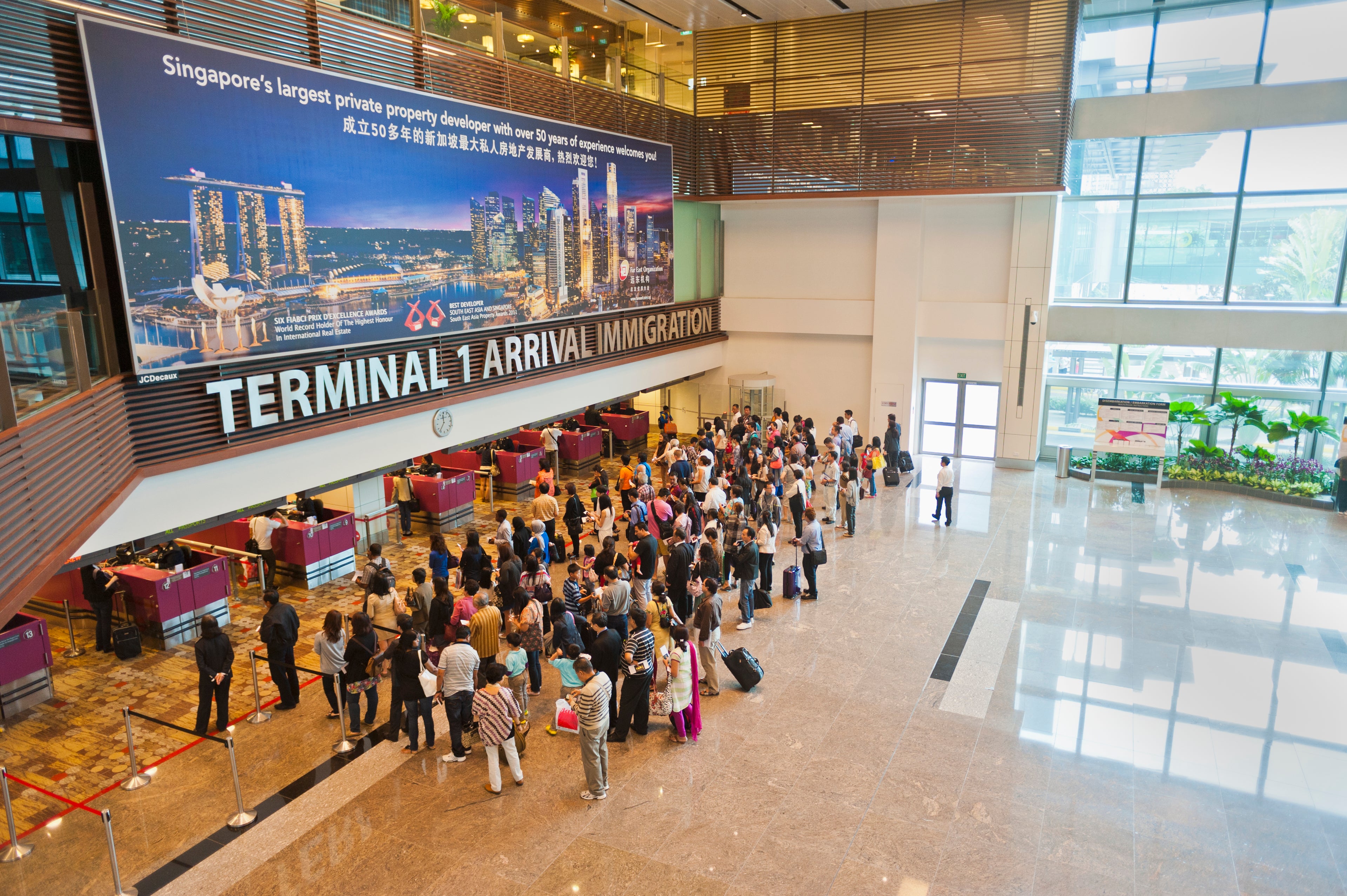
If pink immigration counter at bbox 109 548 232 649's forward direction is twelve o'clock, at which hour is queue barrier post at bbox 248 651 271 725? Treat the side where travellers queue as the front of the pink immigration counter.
The queue barrier post is roughly at 1 o'clock from the pink immigration counter.

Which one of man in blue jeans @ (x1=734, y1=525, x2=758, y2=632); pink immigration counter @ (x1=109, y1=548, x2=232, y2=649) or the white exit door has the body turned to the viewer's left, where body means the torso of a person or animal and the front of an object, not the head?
the man in blue jeans

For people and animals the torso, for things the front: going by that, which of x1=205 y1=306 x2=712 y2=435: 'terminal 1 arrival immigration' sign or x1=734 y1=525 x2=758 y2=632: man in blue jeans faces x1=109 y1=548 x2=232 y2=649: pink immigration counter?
the man in blue jeans

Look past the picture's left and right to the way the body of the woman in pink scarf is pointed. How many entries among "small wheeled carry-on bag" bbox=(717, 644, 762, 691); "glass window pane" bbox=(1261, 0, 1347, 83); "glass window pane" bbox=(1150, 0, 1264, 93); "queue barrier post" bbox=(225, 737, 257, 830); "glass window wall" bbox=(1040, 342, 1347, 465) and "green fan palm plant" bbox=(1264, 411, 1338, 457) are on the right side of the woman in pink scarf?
5

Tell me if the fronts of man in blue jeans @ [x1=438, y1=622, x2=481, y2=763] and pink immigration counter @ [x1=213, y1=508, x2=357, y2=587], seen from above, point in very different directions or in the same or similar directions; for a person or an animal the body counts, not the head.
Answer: very different directions

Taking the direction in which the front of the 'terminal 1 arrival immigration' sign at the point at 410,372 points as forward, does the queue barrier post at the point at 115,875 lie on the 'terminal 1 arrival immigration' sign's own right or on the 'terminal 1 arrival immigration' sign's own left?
on the 'terminal 1 arrival immigration' sign's own right

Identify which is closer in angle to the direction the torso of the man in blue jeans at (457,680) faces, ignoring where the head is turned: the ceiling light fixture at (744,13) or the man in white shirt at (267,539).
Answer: the man in white shirt

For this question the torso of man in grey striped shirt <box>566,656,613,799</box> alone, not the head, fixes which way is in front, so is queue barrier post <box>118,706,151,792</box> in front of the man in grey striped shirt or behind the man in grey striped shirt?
in front

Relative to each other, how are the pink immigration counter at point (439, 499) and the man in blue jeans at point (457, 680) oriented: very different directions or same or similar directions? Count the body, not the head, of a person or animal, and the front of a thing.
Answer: very different directions

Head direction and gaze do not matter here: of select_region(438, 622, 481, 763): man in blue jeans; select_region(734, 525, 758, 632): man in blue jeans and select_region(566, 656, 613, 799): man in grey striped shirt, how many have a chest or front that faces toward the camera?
0

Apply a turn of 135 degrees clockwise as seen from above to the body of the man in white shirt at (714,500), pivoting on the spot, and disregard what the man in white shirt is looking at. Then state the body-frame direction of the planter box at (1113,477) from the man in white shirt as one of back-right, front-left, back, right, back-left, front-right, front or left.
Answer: front-left

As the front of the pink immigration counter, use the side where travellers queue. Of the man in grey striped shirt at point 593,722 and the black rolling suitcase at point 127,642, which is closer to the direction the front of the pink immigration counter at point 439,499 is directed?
the man in grey striped shirt

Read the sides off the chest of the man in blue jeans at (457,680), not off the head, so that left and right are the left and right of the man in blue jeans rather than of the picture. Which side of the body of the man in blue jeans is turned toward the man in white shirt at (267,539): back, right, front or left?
front

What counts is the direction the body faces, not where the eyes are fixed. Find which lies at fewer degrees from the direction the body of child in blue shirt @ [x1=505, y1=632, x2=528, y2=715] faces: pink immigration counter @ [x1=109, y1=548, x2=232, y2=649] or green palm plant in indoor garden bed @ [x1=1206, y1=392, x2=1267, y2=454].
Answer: the pink immigration counter

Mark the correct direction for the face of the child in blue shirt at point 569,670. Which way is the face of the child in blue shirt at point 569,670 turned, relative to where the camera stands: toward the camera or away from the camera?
away from the camera

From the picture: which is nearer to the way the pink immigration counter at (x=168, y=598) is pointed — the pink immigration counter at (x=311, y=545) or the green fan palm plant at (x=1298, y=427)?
the green fan palm plant

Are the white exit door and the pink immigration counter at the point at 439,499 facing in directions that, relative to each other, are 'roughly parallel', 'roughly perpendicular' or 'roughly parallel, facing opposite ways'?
roughly perpendicular

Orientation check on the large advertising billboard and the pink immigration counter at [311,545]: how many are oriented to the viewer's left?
0

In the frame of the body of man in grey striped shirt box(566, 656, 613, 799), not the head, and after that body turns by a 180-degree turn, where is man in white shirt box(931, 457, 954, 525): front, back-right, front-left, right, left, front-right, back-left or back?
left

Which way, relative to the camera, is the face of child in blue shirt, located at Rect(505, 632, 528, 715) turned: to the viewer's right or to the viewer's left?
to the viewer's left
